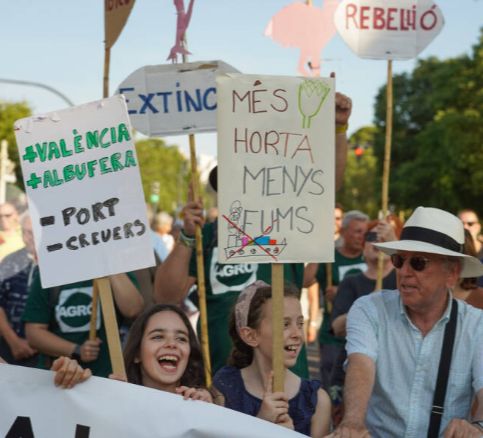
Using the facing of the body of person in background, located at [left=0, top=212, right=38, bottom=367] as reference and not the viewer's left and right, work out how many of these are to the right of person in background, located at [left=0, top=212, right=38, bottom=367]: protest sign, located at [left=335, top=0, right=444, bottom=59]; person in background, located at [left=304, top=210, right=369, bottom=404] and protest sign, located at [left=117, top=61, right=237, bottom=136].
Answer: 0

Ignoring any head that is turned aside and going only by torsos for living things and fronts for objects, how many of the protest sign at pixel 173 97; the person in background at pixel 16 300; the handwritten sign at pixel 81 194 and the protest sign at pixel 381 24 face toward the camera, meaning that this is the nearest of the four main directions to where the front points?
4

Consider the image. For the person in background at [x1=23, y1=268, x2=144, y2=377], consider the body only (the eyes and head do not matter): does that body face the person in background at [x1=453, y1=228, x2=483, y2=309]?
no

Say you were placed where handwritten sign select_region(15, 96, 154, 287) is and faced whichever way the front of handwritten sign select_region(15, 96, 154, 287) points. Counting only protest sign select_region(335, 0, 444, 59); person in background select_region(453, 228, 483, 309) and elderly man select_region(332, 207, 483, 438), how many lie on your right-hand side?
0

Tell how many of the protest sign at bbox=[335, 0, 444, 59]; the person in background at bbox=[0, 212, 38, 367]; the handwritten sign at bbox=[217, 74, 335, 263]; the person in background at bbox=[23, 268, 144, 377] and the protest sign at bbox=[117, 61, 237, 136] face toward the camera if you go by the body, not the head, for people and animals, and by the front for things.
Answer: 5

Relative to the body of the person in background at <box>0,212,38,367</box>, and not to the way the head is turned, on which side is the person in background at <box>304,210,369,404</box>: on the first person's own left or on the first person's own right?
on the first person's own left

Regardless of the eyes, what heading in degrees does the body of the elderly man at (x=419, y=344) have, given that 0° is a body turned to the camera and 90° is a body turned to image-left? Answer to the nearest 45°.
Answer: approximately 45°

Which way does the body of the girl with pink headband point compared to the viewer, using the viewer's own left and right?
facing the viewer and to the right of the viewer

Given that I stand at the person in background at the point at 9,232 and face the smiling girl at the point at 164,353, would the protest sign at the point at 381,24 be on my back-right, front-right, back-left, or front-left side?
front-left

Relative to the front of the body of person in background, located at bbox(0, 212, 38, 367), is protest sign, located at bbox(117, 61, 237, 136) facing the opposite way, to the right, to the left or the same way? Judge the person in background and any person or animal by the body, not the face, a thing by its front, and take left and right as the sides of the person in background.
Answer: the same way

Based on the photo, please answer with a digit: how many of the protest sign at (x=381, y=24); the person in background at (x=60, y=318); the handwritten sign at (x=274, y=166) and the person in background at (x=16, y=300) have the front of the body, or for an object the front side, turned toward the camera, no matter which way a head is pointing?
4

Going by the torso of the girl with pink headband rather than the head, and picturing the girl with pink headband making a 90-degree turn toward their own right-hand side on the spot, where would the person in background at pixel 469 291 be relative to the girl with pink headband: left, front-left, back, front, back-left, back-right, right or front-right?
back

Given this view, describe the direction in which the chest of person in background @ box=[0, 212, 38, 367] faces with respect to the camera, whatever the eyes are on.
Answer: toward the camera

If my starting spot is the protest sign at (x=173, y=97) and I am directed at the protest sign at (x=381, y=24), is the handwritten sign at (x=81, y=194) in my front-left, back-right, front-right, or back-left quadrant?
back-right

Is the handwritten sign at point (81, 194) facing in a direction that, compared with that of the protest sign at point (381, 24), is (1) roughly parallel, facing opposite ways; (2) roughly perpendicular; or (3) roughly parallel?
roughly parallel

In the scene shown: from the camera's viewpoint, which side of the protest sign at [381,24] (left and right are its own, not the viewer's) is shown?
front

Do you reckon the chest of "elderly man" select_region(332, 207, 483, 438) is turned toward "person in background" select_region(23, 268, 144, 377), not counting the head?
no
